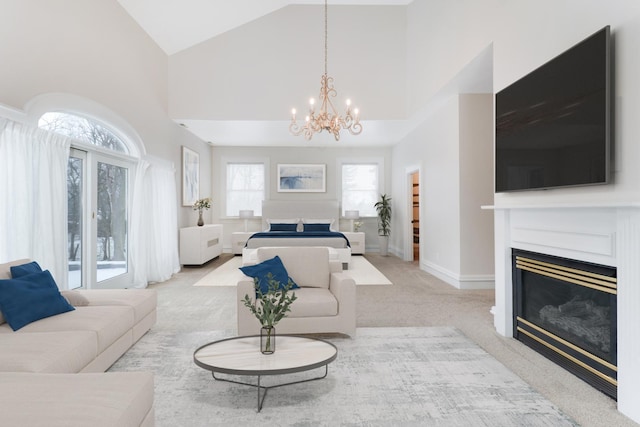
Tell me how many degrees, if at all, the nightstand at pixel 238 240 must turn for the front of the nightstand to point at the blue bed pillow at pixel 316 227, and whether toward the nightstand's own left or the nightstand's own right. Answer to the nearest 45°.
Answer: approximately 90° to the nightstand's own left

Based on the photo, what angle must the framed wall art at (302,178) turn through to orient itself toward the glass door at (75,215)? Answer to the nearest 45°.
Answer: approximately 45° to its right

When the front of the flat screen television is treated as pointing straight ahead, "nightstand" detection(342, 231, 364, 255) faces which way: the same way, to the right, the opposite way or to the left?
to the left

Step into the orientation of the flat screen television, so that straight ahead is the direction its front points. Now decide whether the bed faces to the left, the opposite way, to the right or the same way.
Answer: to the left

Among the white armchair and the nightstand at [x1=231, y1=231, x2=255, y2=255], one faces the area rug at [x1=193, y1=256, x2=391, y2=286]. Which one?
the nightstand

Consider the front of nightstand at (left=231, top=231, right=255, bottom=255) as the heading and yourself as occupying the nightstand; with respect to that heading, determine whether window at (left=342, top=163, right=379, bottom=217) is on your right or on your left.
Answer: on your left

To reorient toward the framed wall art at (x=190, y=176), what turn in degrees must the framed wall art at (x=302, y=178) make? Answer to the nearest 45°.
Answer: approximately 45° to its right

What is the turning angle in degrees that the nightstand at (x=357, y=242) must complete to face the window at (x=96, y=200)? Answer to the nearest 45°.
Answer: approximately 45° to its right

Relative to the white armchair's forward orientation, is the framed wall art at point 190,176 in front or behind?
behind
